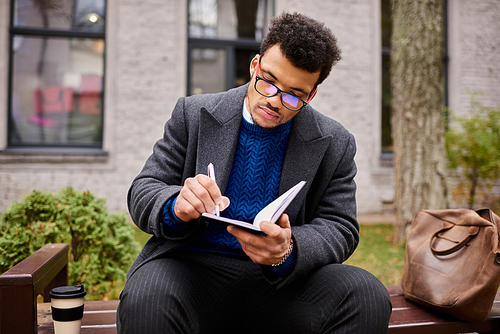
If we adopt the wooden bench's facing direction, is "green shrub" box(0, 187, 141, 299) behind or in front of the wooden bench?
behind

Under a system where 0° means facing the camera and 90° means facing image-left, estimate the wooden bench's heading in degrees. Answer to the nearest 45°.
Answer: approximately 0°
